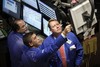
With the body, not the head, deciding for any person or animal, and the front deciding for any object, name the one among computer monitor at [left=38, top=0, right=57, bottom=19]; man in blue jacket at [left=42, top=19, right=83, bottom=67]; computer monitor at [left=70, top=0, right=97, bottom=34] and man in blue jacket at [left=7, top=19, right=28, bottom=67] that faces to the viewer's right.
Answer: man in blue jacket at [left=7, top=19, right=28, bottom=67]

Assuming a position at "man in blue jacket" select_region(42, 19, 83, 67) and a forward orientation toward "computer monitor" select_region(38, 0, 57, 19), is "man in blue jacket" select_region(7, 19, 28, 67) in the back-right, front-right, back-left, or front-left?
front-left

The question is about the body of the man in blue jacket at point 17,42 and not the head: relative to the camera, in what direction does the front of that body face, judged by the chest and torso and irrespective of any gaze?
to the viewer's right

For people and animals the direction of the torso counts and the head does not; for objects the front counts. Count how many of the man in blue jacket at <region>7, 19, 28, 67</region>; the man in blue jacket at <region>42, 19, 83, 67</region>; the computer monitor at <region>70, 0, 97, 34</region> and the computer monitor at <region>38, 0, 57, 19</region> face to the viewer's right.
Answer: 1

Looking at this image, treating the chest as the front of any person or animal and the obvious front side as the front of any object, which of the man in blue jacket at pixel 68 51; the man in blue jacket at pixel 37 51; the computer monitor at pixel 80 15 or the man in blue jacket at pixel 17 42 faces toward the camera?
the man in blue jacket at pixel 68 51

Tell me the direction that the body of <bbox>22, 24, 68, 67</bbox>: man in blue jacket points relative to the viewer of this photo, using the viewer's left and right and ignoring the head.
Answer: facing to the right of the viewer

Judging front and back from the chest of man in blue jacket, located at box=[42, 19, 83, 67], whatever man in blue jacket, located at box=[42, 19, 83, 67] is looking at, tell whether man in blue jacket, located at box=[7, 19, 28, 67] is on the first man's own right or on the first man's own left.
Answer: on the first man's own right

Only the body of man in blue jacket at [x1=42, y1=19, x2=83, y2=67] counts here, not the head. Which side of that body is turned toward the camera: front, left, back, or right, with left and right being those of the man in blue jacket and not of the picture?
front

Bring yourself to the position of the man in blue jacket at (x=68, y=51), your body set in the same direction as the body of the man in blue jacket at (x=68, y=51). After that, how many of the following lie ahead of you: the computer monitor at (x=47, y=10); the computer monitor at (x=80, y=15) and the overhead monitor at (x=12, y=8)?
0

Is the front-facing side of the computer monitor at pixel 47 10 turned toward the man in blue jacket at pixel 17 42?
yes
